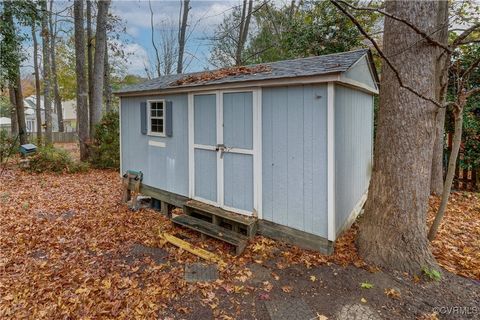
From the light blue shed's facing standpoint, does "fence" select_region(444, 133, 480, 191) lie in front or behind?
behind

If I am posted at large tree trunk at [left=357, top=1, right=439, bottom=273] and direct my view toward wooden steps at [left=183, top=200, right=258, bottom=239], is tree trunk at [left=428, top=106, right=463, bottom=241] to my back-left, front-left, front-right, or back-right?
back-right

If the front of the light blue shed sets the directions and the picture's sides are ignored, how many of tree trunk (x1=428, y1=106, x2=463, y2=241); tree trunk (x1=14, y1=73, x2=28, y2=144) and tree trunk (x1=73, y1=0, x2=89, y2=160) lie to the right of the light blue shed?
2

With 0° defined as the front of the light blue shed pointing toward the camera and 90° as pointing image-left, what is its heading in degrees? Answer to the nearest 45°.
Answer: approximately 45°

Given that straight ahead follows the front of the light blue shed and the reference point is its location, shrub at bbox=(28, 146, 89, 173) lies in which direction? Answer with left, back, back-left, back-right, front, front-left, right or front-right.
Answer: right

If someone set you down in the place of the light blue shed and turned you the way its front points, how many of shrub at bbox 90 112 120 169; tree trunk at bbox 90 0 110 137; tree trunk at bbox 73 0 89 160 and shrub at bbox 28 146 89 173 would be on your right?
4

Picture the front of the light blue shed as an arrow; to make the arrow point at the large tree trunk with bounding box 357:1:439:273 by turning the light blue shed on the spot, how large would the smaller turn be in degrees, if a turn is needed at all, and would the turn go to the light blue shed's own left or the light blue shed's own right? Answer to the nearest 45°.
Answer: approximately 90° to the light blue shed's own left

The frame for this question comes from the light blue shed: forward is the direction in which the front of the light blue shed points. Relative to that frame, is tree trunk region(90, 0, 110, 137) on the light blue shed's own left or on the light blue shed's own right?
on the light blue shed's own right

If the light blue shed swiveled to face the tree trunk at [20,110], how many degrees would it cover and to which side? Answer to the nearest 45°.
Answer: approximately 90° to its right

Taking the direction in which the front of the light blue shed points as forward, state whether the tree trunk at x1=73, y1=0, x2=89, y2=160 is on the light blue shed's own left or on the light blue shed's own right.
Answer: on the light blue shed's own right

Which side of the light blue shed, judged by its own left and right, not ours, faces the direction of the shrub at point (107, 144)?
right
